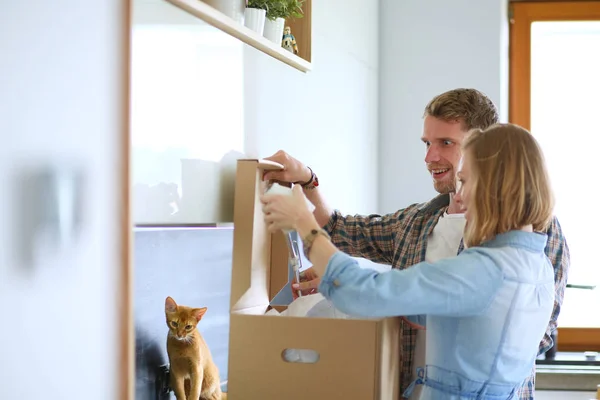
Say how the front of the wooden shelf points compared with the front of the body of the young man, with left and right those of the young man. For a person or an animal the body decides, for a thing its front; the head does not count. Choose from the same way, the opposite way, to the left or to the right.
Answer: to the left

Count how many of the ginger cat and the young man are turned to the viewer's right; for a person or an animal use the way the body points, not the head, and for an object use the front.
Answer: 0

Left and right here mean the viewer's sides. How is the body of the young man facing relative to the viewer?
facing the viewer and to the left of the viewer

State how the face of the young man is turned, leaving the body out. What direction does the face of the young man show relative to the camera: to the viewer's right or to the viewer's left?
to the viewer's left

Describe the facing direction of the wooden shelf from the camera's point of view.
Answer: facing the viewer and to the right of the viewer

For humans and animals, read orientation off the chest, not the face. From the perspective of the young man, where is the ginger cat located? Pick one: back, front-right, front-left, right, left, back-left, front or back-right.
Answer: front

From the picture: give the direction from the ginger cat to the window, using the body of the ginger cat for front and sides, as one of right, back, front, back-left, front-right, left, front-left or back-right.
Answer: back

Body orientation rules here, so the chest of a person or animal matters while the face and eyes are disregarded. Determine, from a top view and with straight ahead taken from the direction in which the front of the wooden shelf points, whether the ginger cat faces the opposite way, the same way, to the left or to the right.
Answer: to the right

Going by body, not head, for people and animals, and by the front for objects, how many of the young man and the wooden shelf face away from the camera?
0
